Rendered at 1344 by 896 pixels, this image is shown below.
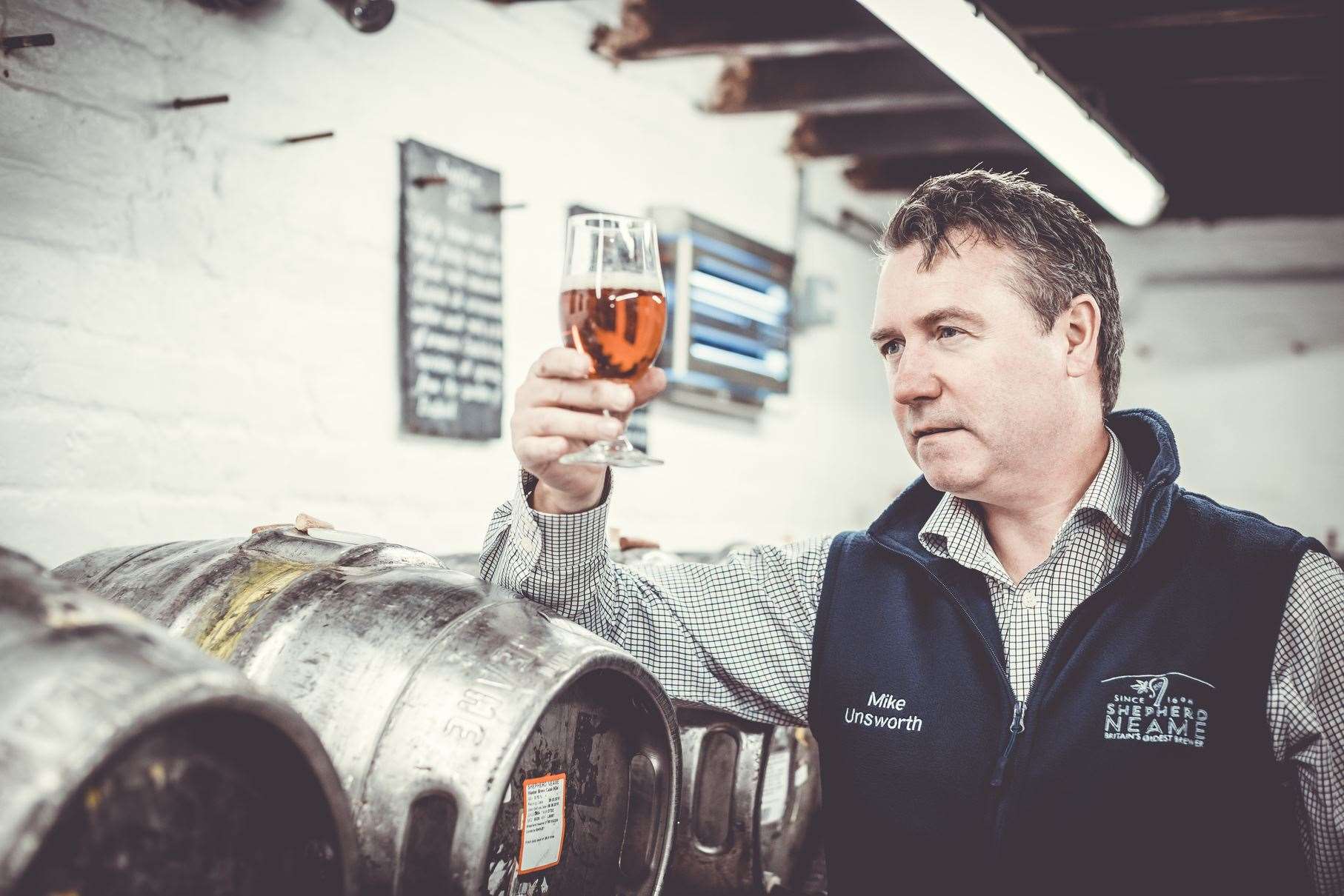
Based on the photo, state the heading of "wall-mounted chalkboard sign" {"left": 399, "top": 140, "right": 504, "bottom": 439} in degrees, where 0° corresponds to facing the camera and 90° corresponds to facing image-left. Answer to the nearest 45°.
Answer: approximately 315°

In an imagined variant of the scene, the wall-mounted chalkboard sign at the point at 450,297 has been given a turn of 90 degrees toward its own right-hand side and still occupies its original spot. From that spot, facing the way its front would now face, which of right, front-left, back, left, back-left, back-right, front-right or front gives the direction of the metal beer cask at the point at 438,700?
front-left

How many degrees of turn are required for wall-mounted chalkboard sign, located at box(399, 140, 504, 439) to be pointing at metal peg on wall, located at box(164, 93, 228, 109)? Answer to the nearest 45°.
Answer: approximately 90° to its right

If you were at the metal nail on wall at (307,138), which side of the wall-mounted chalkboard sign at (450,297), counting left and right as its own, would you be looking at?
right

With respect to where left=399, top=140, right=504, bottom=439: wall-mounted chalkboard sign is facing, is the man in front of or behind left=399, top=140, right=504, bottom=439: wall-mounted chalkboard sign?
in front

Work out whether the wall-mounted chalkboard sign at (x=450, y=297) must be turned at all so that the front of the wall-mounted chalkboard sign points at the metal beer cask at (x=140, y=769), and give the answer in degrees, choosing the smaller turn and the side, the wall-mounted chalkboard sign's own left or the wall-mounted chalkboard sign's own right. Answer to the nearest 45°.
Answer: approximately 45° to the wall-mounted chalkboard sign's own right

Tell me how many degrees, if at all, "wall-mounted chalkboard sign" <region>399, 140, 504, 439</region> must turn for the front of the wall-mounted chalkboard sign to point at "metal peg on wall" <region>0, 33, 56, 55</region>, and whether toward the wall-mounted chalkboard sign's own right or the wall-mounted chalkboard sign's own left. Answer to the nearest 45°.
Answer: approximately 90° to the wall-mounted chalkboard sign's own right

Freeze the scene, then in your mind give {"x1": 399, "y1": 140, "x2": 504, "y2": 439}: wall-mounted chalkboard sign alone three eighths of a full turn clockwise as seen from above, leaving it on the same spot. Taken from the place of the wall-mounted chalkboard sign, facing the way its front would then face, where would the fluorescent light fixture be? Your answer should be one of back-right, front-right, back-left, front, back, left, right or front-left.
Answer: back

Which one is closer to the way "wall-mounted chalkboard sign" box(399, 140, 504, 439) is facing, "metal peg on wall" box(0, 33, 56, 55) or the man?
the man

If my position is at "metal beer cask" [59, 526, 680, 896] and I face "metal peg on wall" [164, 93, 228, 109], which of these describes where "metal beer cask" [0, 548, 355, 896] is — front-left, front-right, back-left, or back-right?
back-left
